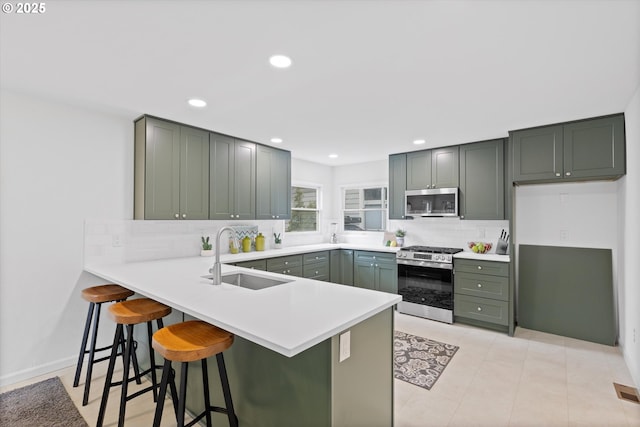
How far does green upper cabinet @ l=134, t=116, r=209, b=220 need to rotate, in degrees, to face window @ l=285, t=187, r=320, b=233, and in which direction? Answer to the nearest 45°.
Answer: approximately 90° to its left

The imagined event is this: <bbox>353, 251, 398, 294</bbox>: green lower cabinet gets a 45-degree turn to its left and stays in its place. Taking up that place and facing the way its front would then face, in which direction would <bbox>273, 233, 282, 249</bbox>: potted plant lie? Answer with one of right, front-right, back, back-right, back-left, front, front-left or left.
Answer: right

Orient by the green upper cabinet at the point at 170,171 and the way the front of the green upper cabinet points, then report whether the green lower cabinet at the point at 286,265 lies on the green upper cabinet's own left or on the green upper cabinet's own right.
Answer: on the green upper cabinet's own left

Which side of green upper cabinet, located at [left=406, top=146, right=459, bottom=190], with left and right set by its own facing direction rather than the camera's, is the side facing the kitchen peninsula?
front

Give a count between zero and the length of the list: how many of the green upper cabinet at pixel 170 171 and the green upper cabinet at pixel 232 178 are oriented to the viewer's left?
0

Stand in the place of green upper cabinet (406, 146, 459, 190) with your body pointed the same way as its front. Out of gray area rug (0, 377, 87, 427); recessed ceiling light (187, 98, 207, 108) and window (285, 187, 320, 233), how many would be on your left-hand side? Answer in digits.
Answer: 0

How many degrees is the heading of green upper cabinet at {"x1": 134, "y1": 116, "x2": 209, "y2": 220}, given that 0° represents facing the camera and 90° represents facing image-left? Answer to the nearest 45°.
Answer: approximately 315°

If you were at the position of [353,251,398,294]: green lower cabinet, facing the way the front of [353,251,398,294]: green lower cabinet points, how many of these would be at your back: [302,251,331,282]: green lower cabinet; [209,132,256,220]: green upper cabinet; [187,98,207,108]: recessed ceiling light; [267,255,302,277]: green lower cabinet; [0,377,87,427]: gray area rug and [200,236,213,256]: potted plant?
0

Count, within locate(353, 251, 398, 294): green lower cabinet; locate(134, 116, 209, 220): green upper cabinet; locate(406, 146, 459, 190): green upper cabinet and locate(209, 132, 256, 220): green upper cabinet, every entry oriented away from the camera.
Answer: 0

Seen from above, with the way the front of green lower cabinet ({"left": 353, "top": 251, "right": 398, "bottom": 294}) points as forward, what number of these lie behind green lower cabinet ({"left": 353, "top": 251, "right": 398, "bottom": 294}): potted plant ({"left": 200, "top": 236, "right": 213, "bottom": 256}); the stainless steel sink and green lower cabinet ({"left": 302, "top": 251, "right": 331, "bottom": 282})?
0

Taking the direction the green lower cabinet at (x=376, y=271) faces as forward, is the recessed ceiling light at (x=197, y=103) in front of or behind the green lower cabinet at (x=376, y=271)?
in front

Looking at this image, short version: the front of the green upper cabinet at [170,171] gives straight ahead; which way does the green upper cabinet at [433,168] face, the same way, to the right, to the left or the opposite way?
to the right

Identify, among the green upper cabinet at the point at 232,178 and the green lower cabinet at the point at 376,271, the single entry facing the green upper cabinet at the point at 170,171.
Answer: the green lower cabinet

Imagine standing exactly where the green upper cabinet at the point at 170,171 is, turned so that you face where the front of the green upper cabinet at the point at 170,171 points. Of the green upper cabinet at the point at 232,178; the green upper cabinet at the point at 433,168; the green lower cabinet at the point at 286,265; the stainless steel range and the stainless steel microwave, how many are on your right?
0

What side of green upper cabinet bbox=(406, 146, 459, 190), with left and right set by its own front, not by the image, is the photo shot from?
front

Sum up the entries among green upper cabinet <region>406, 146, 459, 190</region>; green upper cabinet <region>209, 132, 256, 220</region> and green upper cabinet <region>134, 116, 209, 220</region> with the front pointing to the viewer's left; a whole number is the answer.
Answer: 0

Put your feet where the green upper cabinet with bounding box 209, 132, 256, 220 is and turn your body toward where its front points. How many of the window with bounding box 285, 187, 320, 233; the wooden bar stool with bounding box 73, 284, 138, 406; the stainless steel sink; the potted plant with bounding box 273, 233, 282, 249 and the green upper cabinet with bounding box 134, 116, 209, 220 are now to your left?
2

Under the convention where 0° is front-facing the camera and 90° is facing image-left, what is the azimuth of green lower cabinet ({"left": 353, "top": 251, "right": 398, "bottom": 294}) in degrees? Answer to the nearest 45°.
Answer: approximately 45°
